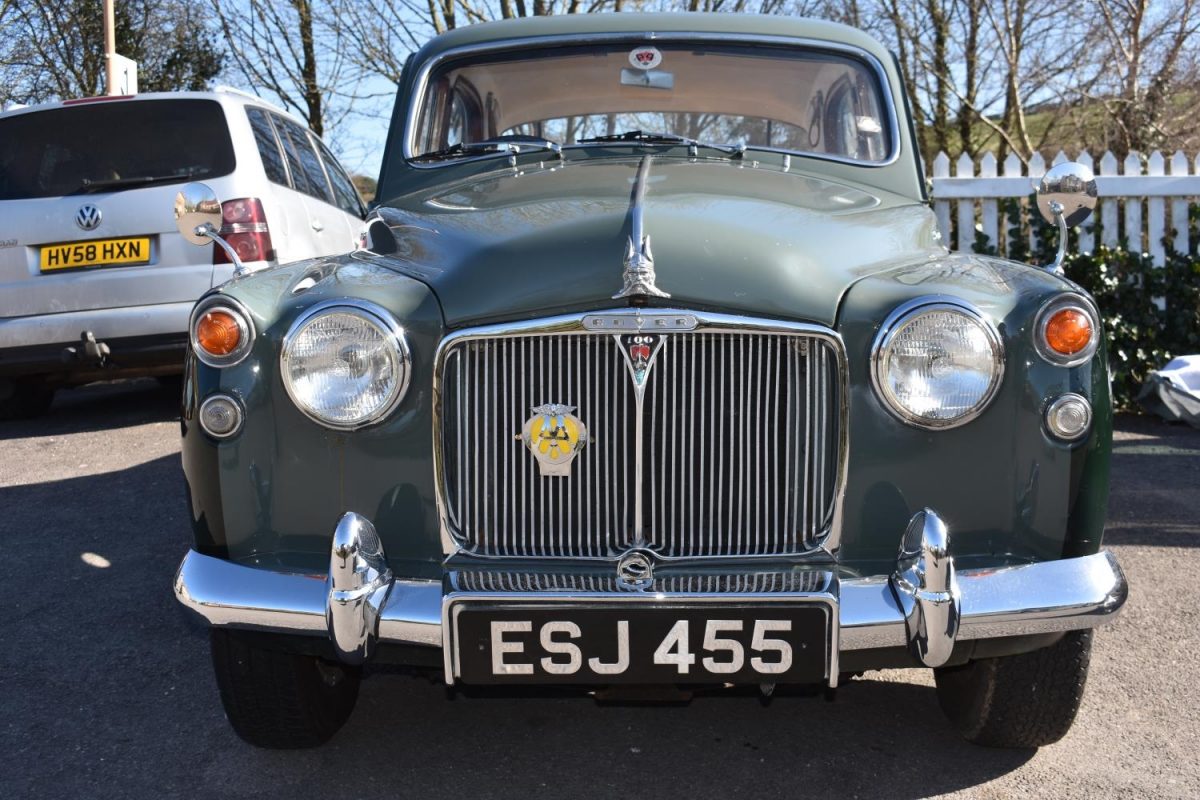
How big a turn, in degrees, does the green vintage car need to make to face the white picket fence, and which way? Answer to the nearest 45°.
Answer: approximately 135° to its left

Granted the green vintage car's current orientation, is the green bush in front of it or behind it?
behind

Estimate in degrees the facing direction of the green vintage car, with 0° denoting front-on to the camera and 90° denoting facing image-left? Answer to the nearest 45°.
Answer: approximately 0°

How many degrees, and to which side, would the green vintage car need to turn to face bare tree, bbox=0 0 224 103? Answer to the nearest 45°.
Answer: approximately 135° to its right

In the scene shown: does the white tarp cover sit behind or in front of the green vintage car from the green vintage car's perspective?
behind

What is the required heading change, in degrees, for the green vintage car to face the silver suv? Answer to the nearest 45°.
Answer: approximately 135° to its right

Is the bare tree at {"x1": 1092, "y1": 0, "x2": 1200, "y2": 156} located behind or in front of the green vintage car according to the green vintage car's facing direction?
behind
